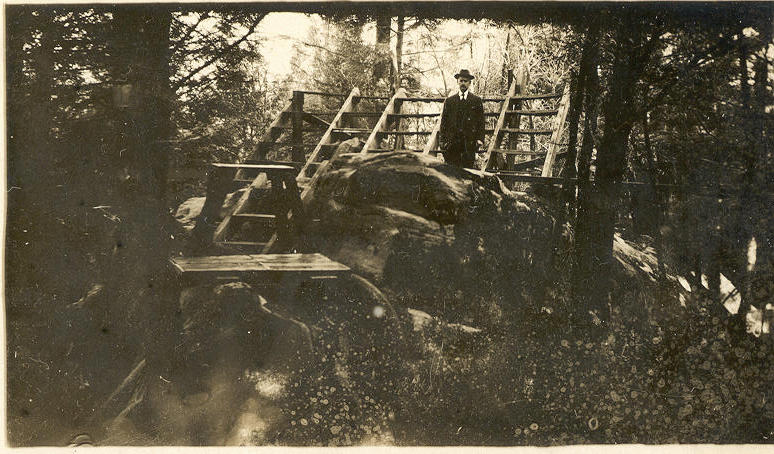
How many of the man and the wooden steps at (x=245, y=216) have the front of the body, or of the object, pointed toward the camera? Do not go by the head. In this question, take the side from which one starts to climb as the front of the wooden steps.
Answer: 2

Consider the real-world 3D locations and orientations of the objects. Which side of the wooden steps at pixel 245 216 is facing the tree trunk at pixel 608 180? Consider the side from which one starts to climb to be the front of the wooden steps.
left

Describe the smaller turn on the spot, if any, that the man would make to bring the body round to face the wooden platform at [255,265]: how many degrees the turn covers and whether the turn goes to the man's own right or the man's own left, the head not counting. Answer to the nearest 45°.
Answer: approximately 45° to the man's own right

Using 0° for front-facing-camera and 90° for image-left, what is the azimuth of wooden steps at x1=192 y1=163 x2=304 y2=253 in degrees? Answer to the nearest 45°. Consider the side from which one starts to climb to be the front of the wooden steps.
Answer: approximately 0°

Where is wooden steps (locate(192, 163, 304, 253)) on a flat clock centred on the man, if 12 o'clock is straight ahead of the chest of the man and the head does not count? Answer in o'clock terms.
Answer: The wooden steps is roughly at 2 o'clock from the man.
